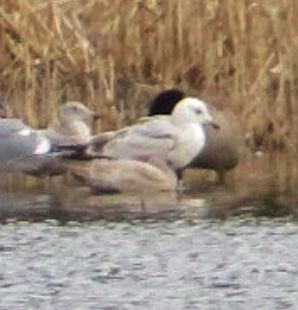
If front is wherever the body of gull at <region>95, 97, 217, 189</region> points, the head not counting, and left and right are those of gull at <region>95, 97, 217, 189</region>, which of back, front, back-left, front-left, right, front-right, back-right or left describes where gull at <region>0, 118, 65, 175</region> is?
back

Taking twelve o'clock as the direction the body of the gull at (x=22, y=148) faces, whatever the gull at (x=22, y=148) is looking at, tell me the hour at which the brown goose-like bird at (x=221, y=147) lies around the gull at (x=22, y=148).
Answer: the brown goose-like bird at (x=221, y=147) is roughly at 6 o'clock from the gull at (x=22, y=148).

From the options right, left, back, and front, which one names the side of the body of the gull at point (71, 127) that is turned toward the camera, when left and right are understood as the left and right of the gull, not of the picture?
right

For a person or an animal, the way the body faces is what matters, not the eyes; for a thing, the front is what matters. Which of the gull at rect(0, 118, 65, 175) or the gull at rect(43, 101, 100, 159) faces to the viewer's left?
the gull at rect(0, 118, 65, 175)

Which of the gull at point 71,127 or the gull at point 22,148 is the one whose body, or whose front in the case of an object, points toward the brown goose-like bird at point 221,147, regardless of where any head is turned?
the gull at point 71,127

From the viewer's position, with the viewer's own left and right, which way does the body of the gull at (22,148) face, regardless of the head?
facing to the left of the viewer

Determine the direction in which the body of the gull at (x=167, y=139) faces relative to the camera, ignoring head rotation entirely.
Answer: to the viewer's right
